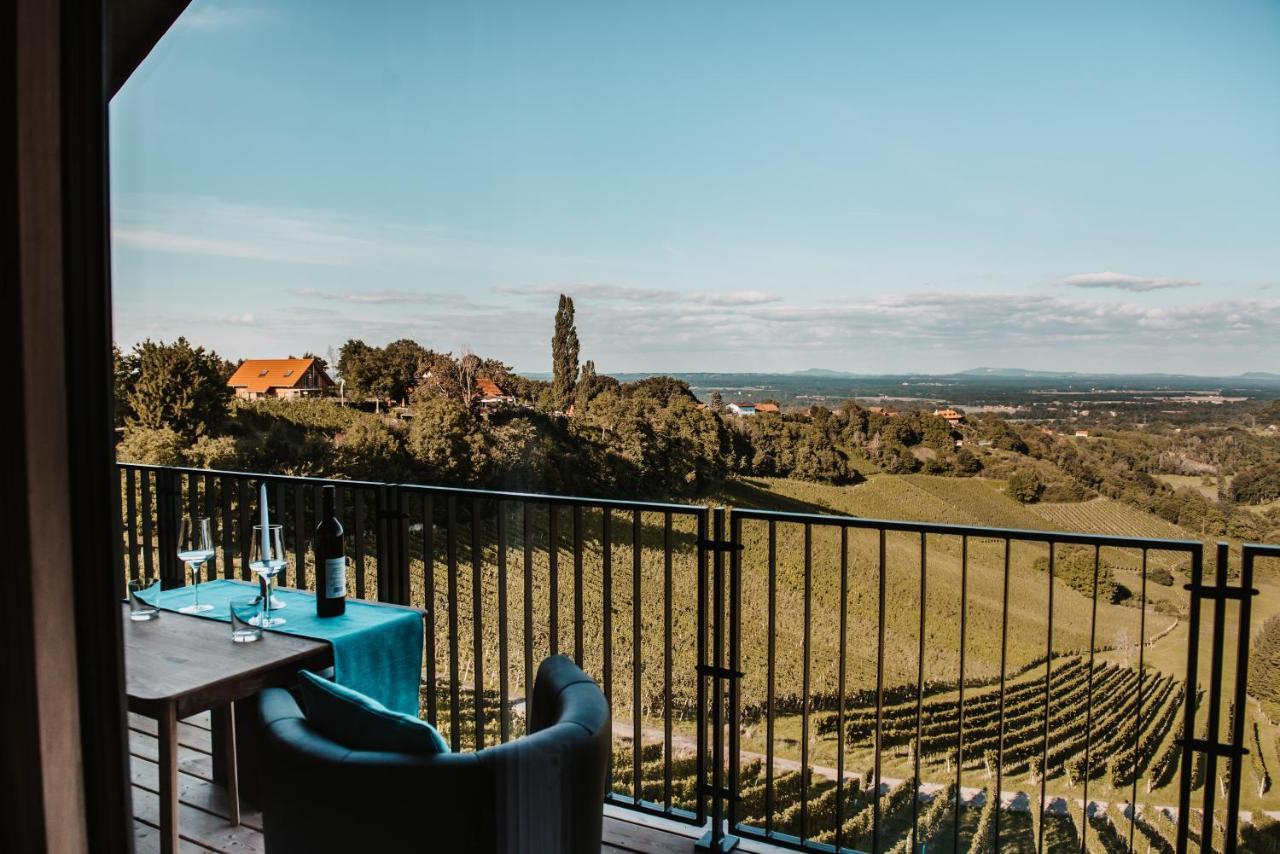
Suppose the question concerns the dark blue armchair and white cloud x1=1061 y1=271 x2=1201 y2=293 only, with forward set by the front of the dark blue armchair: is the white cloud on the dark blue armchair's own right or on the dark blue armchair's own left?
on the dark blue armchair's own right

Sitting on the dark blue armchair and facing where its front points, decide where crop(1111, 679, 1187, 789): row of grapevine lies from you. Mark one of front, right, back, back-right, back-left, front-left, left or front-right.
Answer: right

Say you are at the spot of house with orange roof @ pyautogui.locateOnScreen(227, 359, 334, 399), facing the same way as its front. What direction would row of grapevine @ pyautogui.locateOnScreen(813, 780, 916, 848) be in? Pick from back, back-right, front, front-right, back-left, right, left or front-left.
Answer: front

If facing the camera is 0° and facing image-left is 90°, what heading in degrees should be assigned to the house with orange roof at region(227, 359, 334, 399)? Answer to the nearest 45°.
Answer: approximately 315°

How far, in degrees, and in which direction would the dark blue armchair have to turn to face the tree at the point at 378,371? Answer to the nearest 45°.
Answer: approximately 45° to its right

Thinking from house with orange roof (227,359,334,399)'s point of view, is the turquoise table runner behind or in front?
in front

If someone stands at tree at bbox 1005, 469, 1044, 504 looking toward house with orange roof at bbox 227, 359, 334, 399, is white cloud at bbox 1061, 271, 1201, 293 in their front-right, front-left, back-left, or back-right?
back-right

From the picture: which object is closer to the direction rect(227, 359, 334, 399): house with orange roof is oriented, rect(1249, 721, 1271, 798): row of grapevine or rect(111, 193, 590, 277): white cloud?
the row of grapevine

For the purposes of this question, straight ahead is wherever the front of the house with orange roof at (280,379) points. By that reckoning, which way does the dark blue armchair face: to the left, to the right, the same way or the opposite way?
the opposite way

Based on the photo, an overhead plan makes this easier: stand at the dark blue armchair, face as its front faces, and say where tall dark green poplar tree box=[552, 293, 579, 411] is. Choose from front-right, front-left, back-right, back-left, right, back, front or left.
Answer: front-right

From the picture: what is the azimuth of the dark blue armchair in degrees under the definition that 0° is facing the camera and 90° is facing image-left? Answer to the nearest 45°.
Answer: approximately 135°

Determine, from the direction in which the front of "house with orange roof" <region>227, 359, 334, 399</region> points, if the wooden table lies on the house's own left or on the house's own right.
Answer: on the house's own right

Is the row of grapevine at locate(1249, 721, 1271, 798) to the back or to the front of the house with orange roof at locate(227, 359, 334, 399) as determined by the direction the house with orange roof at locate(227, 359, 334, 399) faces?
to the front

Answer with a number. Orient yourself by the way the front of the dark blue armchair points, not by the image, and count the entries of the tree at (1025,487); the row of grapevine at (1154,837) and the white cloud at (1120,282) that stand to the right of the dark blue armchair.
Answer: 3

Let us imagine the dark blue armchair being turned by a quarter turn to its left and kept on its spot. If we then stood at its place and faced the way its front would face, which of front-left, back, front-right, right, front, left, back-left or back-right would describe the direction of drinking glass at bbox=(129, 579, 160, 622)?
right
